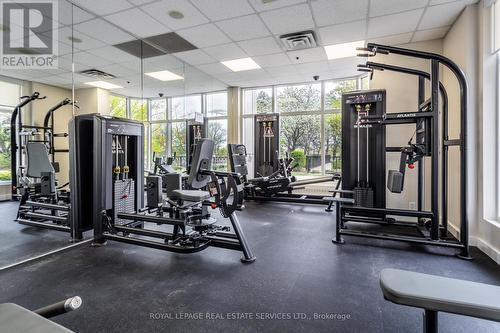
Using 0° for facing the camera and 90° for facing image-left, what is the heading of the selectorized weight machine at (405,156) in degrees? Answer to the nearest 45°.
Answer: approximately 90°

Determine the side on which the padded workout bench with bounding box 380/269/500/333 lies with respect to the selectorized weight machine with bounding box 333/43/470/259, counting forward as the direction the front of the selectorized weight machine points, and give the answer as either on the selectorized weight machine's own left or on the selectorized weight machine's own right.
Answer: on the selectorized weight machine's own left

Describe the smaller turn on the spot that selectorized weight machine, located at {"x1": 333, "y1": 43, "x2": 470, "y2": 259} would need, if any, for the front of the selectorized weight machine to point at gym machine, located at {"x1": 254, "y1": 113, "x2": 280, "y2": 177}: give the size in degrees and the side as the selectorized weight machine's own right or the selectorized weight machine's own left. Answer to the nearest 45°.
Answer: approximately 45° to the selectorized weight machine's own right

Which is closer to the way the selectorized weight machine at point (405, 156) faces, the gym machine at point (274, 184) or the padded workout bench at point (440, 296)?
the gym machine
